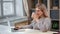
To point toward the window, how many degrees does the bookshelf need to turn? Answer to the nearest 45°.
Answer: approximately 90° to its right

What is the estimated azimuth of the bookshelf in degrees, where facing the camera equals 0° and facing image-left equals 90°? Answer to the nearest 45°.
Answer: approximately 0°
